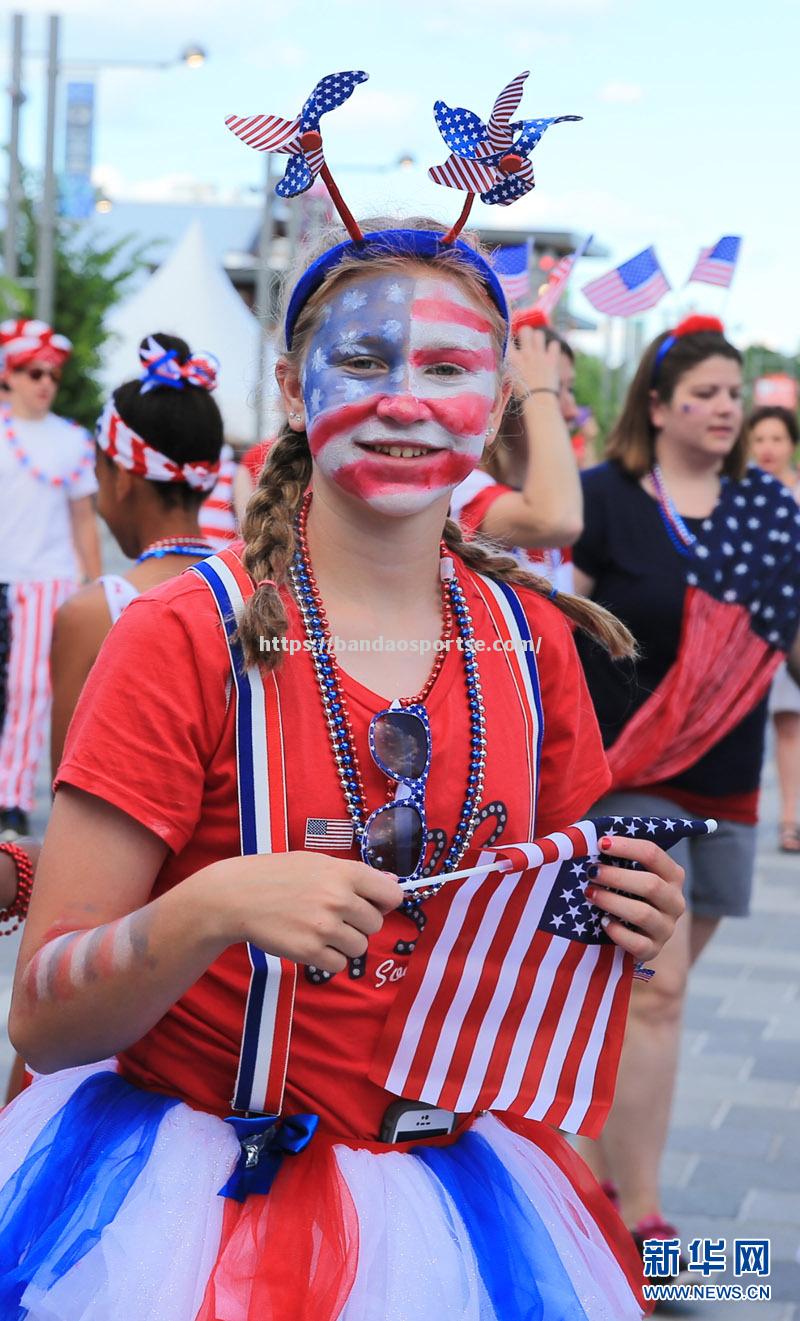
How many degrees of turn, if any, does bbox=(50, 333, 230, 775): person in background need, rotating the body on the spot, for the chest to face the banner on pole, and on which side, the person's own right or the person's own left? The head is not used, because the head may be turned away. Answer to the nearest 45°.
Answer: approximately 45° to the person's own right

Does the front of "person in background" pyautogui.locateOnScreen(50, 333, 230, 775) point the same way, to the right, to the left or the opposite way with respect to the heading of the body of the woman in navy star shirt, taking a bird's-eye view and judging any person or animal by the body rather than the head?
the opposite way

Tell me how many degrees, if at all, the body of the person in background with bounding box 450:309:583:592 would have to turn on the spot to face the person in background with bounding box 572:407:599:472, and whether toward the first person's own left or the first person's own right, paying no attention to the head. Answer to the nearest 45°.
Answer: approximately 90° to the first person's own left

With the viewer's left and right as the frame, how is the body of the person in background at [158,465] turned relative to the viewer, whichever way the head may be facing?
facing away from the viewer and to the left of the viewer
